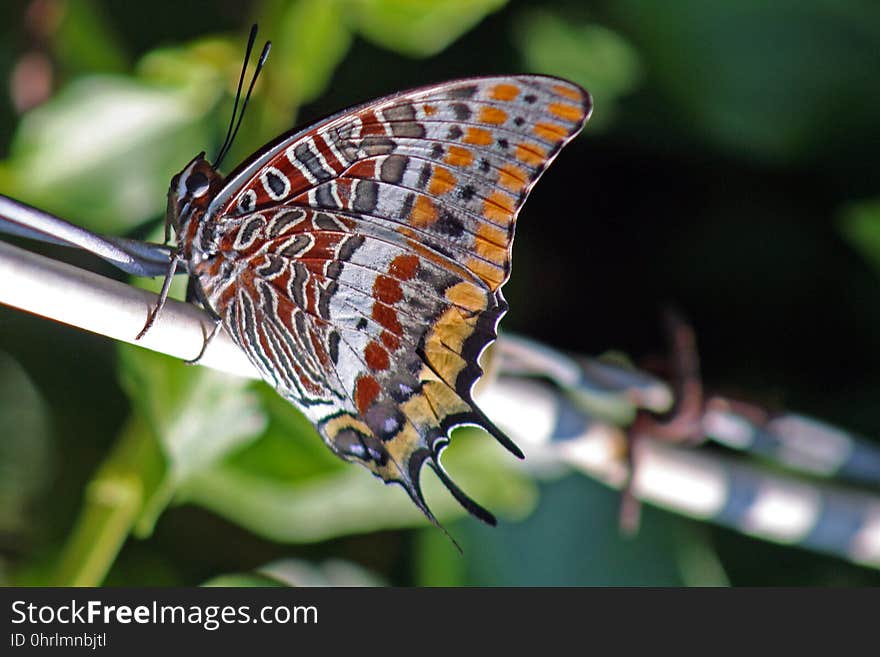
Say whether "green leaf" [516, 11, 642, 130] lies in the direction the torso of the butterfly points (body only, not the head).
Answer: no

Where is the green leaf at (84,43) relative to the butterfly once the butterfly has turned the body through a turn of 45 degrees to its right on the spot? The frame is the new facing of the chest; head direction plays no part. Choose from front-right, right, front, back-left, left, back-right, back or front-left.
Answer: front

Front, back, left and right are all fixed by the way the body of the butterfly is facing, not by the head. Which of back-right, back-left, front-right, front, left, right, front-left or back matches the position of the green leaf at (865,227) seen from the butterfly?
back-right

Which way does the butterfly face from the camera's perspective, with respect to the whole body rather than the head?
to the viewer's left

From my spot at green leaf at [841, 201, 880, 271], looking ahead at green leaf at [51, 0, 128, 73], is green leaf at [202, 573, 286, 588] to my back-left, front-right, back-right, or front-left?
front-left
